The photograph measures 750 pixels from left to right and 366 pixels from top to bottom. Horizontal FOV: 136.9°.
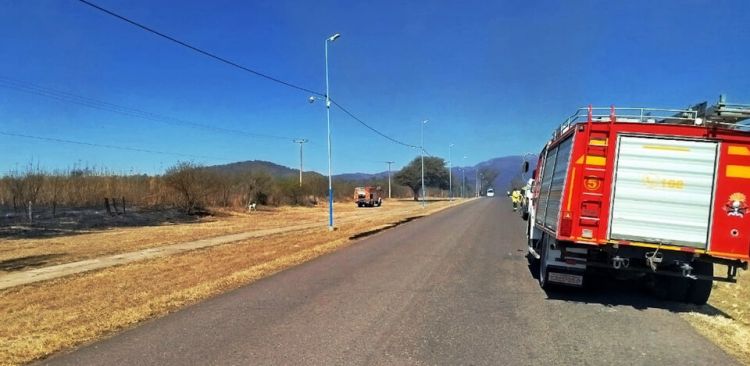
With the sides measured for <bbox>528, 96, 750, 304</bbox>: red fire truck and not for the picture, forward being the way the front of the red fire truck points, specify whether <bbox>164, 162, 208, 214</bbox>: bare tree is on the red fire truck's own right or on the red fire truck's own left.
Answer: on the red fire truck's own left

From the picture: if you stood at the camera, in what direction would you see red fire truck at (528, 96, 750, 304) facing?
facing away from the viewer
